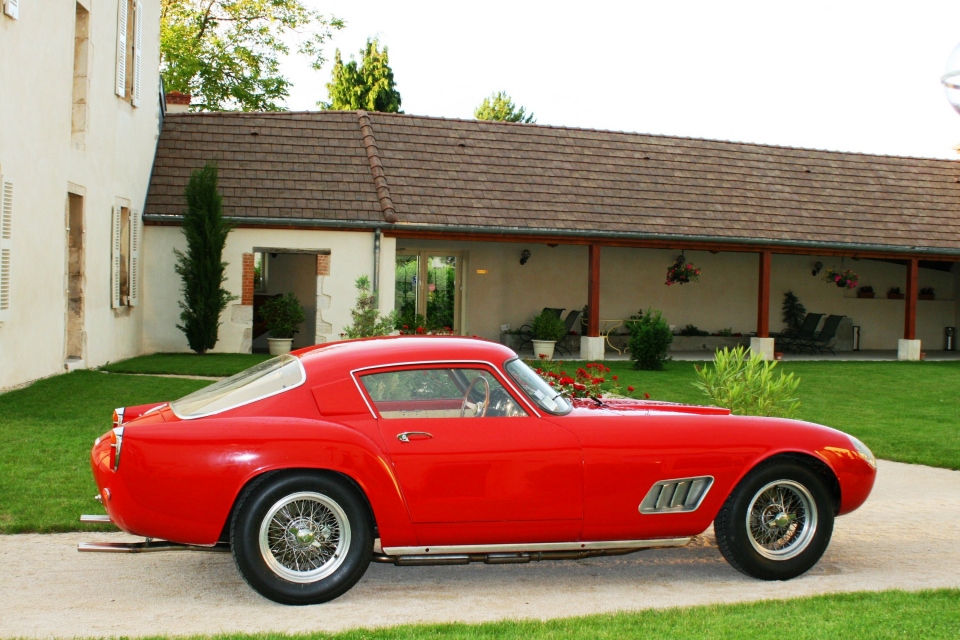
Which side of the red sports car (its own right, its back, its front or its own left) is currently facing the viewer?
right

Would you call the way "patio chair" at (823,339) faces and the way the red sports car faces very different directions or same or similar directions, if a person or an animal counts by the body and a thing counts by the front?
very different directions

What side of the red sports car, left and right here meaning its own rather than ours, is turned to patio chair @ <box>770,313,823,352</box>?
left

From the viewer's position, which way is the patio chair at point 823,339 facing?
facing to the left of the viewer

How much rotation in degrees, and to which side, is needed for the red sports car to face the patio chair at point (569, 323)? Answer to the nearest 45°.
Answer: approximately 90° to its left

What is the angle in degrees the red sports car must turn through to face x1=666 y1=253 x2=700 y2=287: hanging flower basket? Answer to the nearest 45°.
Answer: approximately 90° to its left

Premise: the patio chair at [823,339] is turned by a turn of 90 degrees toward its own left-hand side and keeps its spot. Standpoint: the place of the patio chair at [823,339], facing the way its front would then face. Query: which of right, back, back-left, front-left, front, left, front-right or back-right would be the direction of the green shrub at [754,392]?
front

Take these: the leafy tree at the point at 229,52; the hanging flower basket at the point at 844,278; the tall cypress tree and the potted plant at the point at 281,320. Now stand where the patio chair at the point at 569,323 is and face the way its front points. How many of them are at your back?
1

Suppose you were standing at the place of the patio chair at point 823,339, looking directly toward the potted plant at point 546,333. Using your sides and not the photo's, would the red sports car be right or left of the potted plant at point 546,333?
left

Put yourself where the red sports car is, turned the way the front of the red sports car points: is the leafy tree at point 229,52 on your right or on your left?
on your left

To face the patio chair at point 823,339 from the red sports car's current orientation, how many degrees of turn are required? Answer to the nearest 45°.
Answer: approximately 45° to its left

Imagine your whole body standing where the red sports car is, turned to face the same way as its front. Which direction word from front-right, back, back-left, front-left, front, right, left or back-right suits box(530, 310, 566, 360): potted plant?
left
